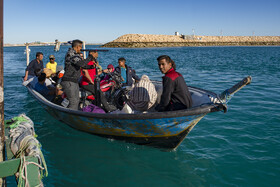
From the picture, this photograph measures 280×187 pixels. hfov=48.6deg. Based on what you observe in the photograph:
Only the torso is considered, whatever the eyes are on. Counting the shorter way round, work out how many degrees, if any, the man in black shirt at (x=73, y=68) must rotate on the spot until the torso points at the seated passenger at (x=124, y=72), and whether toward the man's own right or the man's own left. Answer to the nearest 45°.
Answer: approximately 45° to the man's own left

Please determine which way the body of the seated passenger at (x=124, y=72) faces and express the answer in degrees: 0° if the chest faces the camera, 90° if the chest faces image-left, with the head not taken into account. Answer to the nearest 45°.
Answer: approximately 45°

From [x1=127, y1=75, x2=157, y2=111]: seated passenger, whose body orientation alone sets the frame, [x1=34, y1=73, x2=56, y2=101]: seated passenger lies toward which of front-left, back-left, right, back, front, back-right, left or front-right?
front-left

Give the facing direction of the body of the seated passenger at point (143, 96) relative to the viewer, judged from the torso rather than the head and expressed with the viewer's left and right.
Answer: facing away from the viewer

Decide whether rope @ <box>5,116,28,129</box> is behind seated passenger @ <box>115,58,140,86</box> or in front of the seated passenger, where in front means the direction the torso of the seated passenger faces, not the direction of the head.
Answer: in front

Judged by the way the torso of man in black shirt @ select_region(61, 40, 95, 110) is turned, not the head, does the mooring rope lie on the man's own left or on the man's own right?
on the man's own right
